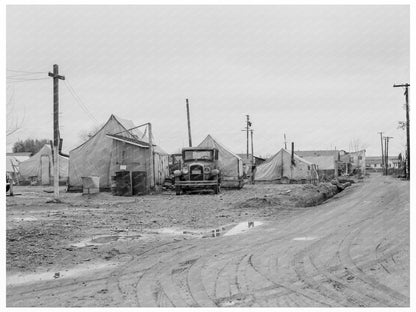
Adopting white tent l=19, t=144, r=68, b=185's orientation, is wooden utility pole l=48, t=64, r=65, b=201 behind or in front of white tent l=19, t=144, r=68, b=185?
in front

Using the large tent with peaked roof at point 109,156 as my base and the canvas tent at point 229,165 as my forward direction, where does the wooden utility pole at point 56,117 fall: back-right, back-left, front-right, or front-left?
back-right

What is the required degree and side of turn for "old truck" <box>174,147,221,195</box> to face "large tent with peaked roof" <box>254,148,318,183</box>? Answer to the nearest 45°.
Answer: approximately 135° to its left

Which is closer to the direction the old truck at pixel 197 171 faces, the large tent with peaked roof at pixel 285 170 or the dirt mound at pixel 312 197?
the dirt mound

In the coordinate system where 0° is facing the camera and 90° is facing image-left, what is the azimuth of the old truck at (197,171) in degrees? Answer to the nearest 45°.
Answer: approximately 0°

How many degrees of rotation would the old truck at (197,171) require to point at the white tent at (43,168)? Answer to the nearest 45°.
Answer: approximately 135° to its right

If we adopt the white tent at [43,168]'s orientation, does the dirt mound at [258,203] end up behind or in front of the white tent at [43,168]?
in front

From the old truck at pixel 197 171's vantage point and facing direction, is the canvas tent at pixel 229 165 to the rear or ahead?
to the rear

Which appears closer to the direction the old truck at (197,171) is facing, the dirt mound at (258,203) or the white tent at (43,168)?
the dirt mound
